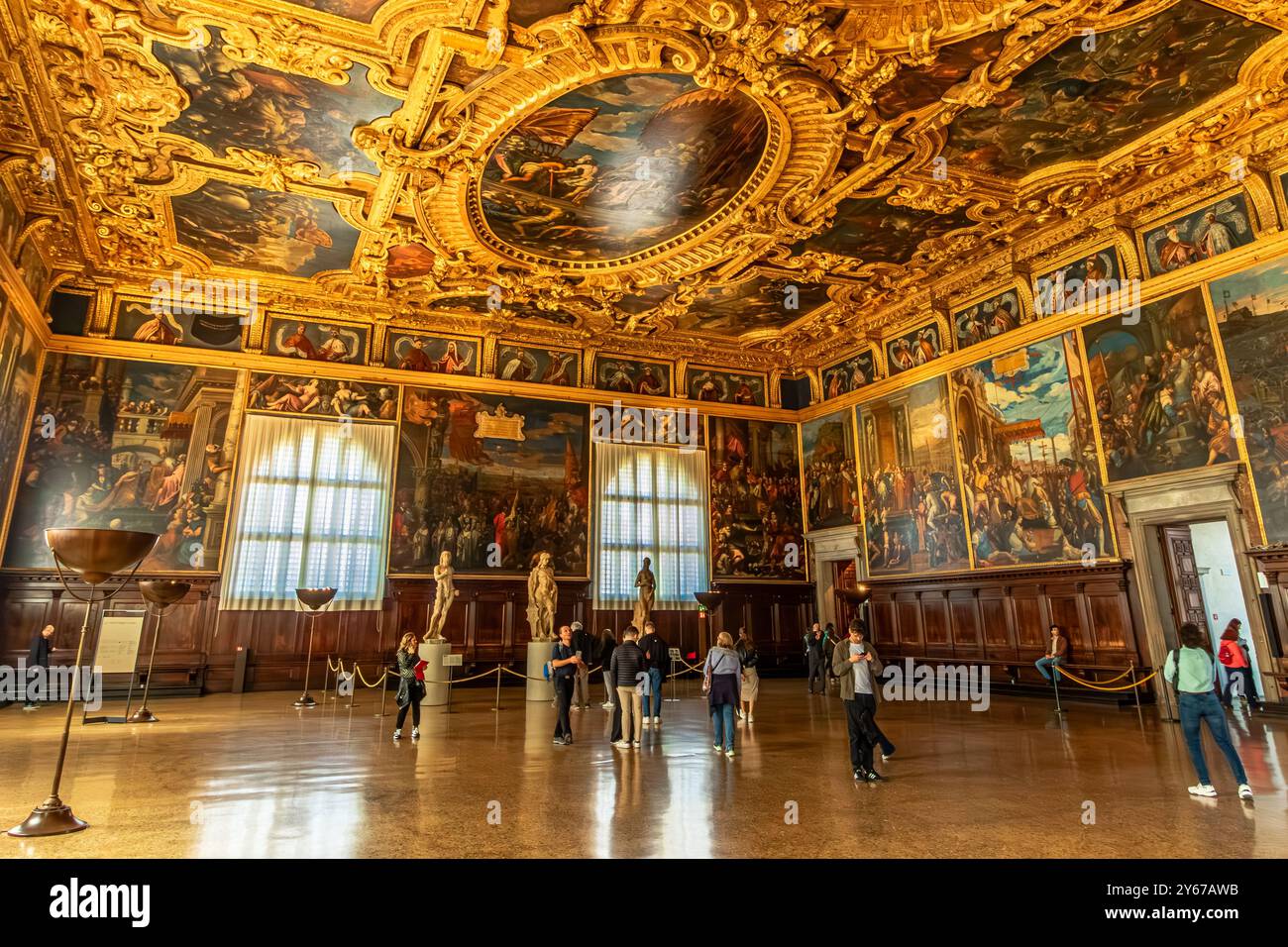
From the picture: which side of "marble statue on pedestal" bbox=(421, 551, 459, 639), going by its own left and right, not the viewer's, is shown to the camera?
front

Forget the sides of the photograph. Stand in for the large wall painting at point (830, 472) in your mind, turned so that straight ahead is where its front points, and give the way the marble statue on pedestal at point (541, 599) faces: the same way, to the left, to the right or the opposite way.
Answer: to the left

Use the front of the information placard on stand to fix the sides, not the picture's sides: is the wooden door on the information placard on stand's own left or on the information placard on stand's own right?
on the information placard on stand's own left

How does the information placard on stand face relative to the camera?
toward the camera

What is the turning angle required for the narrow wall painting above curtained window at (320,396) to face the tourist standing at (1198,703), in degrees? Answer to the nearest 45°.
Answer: approximately 45° to its left

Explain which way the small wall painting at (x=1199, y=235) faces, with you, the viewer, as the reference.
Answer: facing the viewer and to the left of the viewer

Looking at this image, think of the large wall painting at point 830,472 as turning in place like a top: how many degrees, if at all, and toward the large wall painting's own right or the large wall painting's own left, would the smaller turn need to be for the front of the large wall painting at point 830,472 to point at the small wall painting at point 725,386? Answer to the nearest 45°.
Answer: approximately 45° to the large wall painting's own right

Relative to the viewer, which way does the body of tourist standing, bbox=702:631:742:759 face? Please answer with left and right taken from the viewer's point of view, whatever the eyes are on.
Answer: facing away from the viewer

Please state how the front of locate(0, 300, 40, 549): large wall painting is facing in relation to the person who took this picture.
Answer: facing to the right of the viewer

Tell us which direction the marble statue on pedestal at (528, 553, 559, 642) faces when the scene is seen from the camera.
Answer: facing the viewer

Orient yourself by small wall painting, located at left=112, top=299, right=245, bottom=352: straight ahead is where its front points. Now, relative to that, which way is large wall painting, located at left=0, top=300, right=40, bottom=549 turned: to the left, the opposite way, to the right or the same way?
to the left

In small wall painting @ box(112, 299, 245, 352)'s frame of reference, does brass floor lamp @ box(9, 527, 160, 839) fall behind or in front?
in front

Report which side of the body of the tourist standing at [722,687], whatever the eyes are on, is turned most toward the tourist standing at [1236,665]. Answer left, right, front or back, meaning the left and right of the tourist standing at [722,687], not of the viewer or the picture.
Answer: right

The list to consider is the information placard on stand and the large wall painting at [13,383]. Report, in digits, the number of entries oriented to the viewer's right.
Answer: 1

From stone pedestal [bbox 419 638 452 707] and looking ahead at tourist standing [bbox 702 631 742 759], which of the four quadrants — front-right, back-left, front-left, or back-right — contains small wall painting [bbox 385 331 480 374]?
back-left

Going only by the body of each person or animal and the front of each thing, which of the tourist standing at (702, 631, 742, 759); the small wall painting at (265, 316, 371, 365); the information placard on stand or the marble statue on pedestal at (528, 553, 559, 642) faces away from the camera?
the tourist standing

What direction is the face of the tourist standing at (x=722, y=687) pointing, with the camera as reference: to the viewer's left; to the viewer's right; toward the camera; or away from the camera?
away from the camera

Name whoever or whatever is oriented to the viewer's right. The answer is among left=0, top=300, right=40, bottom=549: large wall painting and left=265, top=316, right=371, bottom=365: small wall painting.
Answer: left=0, top=300, right=40, bottom=549: large wall painting

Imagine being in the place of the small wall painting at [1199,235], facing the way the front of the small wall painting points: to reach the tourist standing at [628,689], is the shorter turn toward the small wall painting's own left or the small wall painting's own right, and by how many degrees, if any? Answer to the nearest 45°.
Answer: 0° — it already faces them

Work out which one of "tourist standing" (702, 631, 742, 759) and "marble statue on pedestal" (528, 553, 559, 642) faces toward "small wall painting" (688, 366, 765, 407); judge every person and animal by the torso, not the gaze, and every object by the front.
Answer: the tourist standing
